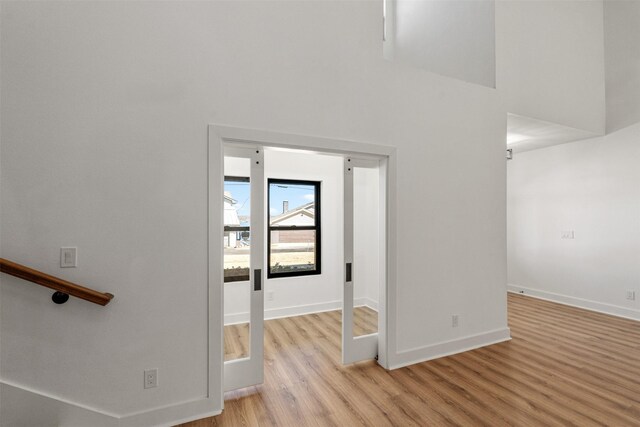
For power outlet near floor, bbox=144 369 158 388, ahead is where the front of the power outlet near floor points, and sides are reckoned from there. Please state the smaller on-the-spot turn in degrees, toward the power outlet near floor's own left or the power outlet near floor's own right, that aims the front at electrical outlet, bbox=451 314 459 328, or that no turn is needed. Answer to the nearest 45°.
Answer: approximately 90° to the power outlet near floor's own left

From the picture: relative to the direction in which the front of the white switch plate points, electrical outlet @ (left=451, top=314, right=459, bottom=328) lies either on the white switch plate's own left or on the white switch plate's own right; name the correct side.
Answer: on the white switch plate's own left

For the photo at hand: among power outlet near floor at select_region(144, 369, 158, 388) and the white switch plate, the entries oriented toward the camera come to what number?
2

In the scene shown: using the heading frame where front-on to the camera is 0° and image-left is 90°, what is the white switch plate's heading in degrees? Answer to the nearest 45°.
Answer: approximately 0°
